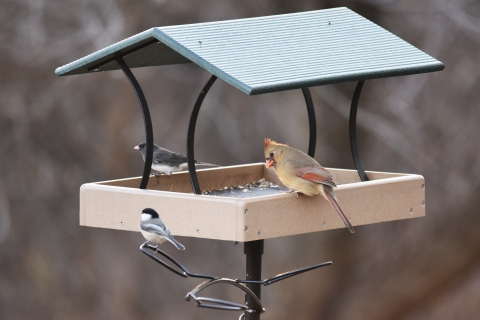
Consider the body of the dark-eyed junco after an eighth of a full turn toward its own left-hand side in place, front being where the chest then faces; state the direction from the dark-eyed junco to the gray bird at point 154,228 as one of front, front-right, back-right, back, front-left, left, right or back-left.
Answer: front-left

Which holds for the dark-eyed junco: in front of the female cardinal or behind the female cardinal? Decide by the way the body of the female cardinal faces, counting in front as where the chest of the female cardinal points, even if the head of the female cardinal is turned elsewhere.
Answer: in front

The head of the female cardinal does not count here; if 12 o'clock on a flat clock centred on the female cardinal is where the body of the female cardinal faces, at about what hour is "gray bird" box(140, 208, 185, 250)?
The gray bird is roughly at 11 o'clock from the female cardinal.

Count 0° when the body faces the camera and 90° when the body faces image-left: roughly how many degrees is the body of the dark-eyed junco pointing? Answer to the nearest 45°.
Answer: approximately 90°

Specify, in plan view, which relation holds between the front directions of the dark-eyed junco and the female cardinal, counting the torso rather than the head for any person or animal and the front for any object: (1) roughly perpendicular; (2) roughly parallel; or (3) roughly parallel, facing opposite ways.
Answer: roughly parallel

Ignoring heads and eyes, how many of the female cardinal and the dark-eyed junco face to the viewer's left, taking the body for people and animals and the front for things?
2

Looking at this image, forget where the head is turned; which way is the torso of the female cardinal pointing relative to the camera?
to the viewer's left
